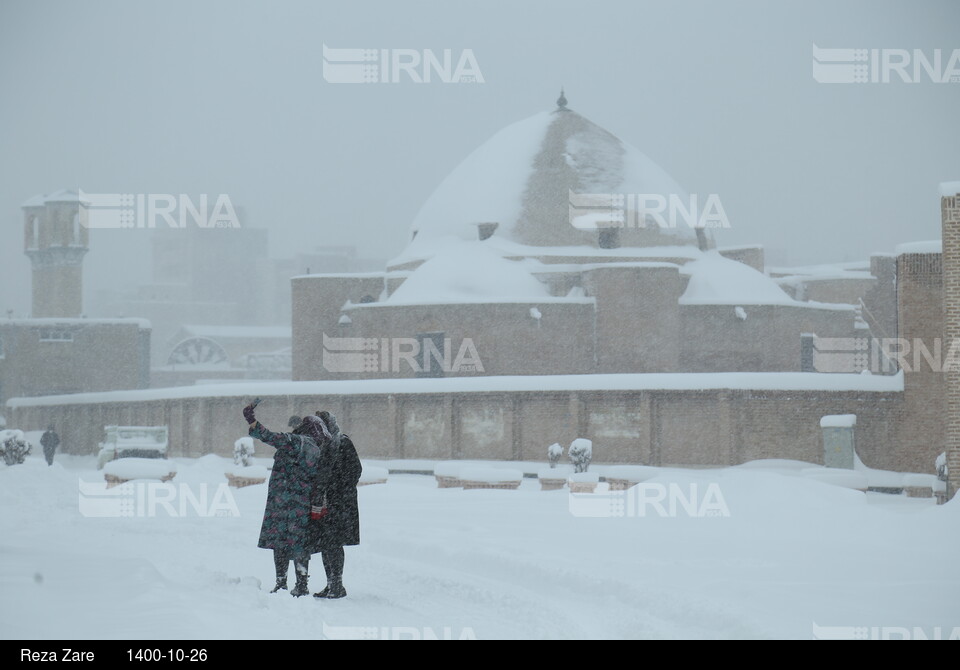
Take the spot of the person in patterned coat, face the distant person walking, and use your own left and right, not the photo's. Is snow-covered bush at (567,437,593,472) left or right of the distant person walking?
right

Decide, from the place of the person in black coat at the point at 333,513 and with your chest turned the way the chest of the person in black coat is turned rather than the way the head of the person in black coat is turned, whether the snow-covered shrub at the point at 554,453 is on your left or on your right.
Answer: on your right

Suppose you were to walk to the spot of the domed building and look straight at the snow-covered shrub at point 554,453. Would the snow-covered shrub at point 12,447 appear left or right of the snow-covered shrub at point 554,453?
right

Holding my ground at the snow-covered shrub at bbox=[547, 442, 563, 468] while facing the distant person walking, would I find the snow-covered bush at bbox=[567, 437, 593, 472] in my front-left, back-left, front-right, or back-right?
back-left

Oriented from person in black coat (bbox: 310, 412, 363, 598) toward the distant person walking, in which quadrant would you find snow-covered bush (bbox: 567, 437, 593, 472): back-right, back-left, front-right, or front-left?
front-right

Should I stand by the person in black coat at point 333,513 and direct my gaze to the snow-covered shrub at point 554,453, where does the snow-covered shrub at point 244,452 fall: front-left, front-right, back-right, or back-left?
front-left

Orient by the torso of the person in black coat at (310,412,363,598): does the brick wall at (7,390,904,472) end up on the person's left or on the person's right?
on the person's right

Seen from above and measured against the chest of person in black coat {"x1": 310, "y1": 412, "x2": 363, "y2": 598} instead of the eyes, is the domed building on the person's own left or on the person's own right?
on the person's own right
